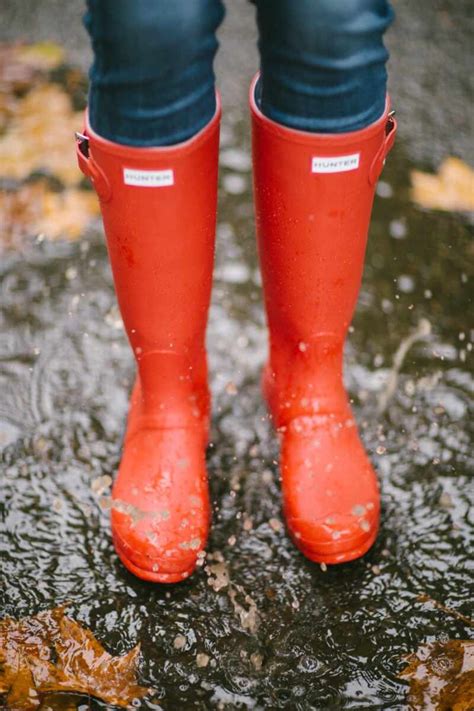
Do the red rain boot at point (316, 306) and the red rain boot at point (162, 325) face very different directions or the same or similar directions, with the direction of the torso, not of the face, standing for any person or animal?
same or similar directions

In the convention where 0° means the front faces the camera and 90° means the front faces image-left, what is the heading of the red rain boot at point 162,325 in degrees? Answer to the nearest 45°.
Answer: approximately 0°

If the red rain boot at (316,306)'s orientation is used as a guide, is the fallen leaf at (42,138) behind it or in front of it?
behind

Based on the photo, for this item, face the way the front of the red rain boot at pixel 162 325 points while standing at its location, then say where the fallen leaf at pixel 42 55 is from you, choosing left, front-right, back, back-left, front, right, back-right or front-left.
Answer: back

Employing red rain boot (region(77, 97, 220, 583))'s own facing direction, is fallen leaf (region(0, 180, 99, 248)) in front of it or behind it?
behind

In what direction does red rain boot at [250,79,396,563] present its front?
toward the camera

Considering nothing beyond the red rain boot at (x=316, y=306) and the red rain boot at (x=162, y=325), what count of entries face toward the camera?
2
